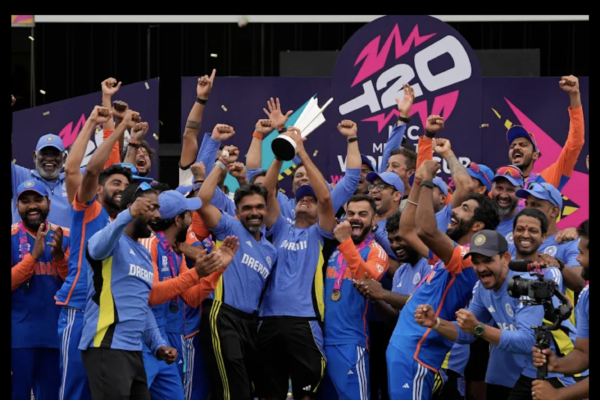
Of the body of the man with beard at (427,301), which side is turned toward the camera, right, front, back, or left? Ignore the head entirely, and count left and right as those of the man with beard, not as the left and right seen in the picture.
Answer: left

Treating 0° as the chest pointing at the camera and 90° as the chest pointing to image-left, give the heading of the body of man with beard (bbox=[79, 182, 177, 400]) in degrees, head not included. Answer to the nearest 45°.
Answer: approximately 315°

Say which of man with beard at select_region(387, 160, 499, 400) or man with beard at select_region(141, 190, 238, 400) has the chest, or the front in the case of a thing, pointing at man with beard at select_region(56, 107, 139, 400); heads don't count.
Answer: man with beard at select_region(387, 160, 499, 400)

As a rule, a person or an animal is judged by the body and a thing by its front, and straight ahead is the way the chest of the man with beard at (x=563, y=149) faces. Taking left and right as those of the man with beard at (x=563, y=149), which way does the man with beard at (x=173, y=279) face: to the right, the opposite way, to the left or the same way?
to the left

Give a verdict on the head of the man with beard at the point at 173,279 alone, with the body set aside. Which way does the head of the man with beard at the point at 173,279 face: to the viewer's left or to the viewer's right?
to the viewer's right

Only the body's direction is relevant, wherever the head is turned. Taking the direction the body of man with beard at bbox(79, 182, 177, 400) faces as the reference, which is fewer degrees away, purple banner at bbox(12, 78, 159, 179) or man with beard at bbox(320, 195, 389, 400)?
the man with beard

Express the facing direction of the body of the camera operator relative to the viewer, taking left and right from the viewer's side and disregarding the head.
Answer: facing to the left of the viewer
